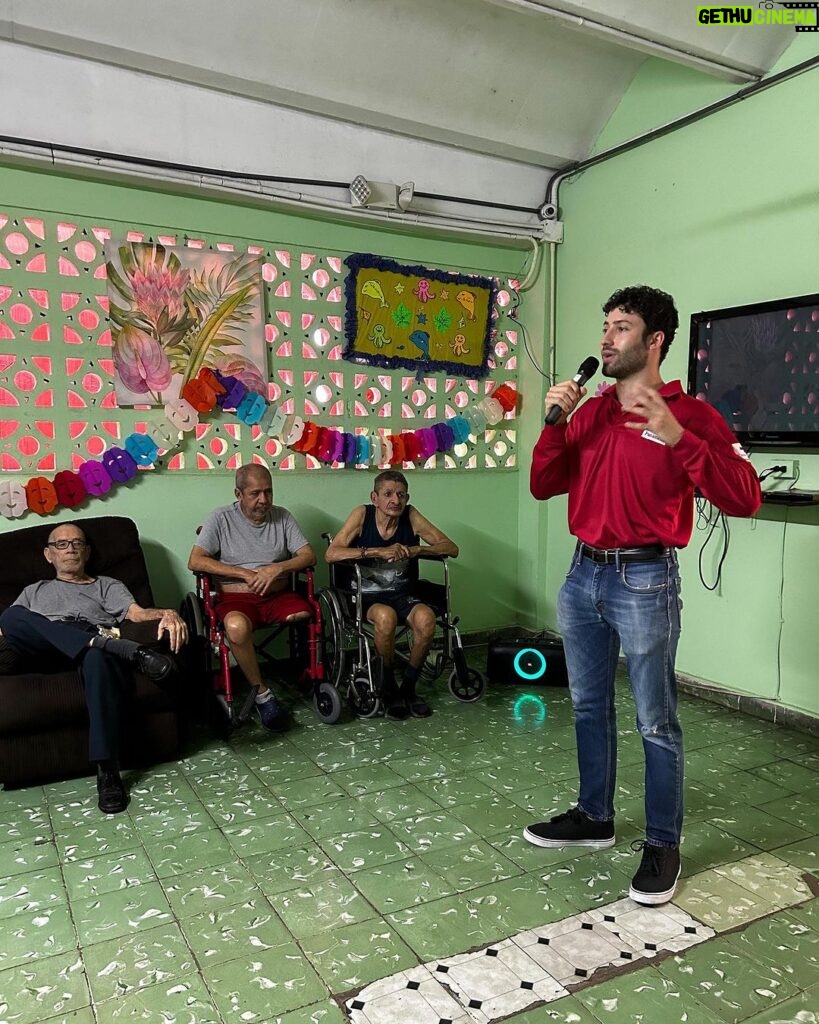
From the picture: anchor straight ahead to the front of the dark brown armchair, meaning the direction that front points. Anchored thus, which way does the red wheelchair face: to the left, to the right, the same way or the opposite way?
the same way

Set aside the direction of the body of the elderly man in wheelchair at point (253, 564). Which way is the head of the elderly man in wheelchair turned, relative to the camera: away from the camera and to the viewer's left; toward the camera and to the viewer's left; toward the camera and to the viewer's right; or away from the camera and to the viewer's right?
toward the camera and to the viewer's right

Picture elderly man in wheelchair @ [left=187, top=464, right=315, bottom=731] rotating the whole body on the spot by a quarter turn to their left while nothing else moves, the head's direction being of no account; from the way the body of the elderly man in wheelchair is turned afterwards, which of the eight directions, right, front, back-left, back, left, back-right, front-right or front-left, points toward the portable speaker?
front-right

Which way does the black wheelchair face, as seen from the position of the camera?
facing the viewer and to the right of the viewer

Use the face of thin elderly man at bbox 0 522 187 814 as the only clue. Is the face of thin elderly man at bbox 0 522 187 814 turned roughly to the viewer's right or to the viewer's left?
to the viewer's right

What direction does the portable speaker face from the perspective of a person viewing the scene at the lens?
facing the viewer

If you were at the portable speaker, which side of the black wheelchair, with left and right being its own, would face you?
left

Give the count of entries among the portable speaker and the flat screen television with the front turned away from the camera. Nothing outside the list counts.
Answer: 0

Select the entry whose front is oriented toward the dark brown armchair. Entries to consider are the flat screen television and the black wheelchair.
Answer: the flat screen television

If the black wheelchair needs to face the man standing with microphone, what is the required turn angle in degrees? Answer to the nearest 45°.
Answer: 0° — it already faces them

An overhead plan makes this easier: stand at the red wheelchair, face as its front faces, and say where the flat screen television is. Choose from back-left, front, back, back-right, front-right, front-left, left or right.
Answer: front-left

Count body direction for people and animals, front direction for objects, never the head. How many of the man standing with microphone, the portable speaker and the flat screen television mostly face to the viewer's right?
0

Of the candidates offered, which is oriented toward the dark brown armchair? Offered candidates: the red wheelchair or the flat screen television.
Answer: the flat screen television

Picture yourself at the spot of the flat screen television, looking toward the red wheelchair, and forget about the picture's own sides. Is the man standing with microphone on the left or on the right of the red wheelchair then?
left

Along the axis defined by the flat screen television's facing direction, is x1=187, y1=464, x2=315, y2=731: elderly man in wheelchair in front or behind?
in front
